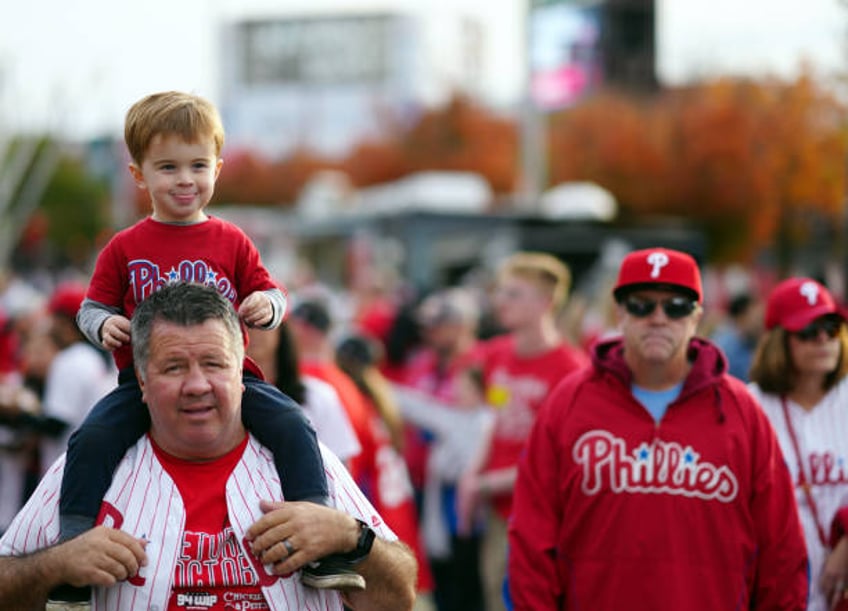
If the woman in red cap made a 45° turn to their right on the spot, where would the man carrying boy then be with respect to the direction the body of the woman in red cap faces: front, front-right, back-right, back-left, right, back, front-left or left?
front-right

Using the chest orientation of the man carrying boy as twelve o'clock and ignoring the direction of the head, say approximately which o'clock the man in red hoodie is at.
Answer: The man in red hoodie is roughly at 8 o'clock from the man carrying boy.

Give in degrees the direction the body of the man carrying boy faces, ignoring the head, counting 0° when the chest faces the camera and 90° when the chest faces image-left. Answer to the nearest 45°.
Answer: approximately 0°

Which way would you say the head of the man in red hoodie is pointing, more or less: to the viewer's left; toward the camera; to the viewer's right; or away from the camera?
toward the camera

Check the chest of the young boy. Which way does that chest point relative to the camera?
toward the camera

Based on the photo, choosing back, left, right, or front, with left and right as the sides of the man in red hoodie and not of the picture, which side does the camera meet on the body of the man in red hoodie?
front

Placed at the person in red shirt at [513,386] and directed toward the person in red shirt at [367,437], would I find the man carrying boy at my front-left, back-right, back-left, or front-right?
front-left

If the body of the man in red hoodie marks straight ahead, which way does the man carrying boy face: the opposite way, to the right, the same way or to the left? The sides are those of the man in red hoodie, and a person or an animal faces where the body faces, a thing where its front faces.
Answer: the same way

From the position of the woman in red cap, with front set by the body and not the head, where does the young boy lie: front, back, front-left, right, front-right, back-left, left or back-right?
right

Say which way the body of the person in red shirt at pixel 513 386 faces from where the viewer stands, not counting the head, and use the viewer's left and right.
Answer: facing the viewer and to the left of the viewer

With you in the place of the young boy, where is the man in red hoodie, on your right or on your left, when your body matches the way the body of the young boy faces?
on your left

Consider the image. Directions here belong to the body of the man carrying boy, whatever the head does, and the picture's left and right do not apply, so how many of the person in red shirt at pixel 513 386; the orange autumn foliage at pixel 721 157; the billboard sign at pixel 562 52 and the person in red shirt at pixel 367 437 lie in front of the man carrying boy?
0

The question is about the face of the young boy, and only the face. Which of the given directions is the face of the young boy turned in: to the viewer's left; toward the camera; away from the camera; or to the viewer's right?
toward the camera

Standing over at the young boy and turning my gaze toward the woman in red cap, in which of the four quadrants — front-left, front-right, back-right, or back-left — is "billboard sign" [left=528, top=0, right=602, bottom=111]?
front-left

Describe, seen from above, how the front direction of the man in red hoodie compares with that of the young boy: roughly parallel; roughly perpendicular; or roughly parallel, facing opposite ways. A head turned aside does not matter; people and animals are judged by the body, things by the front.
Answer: roughly parallel

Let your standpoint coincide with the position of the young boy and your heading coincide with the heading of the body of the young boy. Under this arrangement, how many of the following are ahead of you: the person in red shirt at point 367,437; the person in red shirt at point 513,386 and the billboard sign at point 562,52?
0

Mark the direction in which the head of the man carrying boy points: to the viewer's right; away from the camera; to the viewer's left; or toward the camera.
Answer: toward the camera
